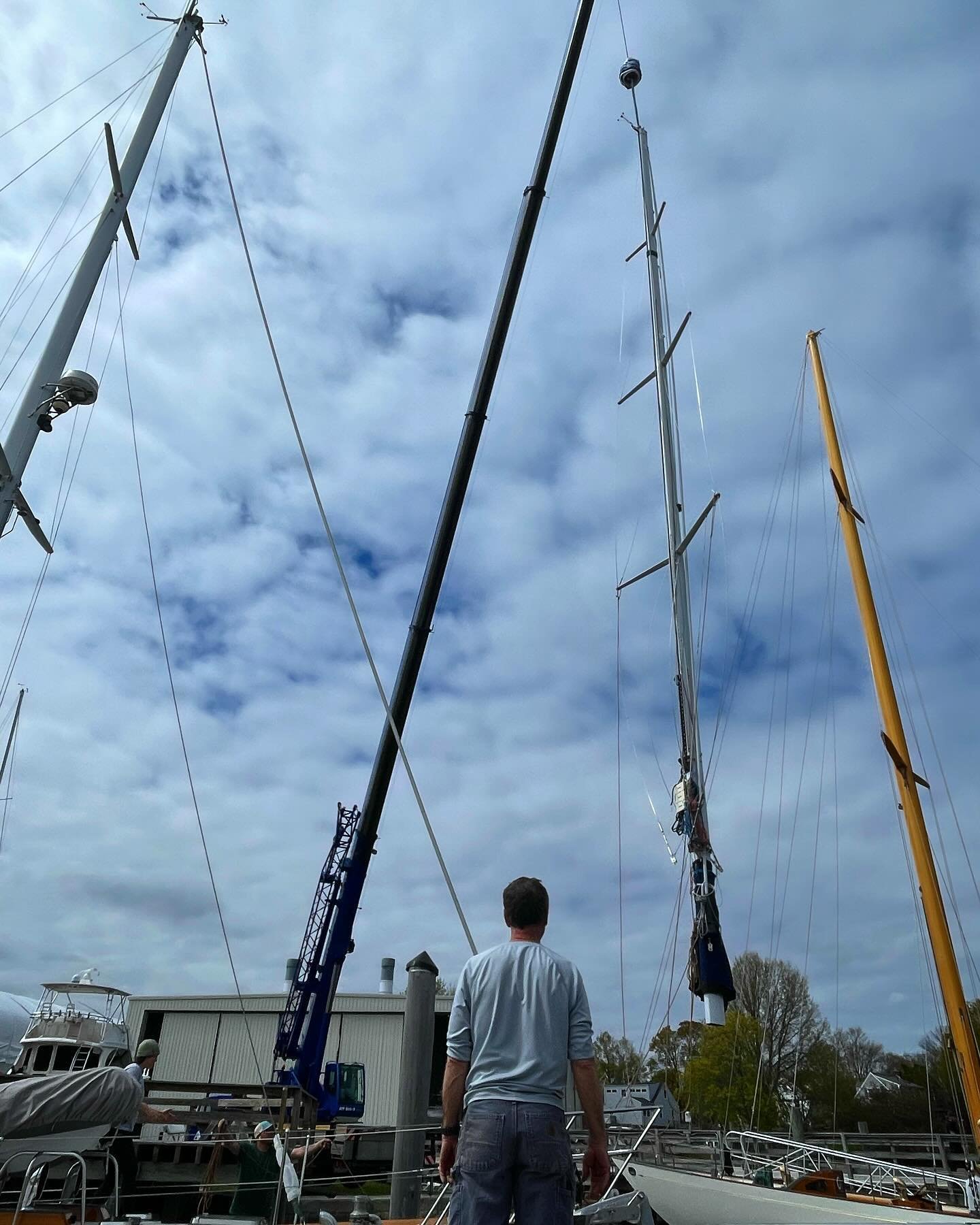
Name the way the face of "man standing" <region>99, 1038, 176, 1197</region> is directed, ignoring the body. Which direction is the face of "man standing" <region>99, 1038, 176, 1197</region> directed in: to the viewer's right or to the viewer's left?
to the viewer's right

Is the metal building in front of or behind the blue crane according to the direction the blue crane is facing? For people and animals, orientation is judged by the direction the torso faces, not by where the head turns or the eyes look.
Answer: behind

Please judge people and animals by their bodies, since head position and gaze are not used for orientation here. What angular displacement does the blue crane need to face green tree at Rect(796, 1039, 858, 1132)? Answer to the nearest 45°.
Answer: approximately 90° to its left

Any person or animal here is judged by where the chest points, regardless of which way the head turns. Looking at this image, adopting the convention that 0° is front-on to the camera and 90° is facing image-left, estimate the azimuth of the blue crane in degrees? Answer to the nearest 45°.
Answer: approximately 315°

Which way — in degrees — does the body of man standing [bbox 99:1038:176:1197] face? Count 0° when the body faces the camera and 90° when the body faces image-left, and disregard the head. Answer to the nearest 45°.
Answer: approximately 270°

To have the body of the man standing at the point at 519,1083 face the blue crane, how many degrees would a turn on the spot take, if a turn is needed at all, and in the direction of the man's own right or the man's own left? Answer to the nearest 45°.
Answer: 0° — they already face it

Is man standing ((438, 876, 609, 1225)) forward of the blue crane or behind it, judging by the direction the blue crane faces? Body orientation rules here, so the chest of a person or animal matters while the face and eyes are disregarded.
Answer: forward

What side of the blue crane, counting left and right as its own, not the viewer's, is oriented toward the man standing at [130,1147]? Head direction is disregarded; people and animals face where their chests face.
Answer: right

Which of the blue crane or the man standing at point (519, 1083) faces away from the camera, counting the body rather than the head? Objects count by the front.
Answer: the man standing

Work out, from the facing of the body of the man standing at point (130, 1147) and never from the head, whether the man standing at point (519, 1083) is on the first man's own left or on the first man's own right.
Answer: on the first man's own right

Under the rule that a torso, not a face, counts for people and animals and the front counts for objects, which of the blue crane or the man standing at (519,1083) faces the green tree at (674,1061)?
the man standing

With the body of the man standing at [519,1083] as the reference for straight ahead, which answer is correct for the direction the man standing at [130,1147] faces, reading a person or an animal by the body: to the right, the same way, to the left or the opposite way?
to the right

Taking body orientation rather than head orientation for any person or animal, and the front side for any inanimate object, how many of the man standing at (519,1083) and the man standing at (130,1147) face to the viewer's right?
1

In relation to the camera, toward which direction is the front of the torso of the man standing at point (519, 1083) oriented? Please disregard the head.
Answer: away from the camera
